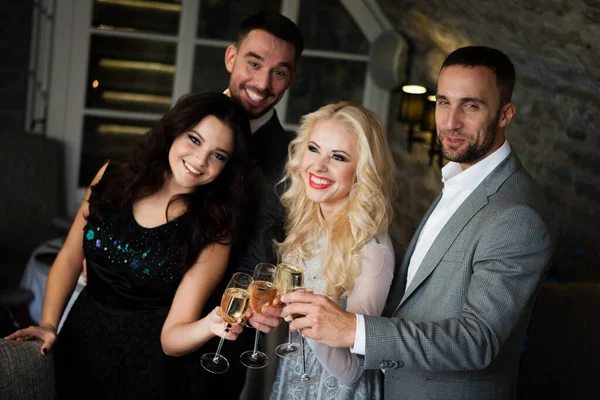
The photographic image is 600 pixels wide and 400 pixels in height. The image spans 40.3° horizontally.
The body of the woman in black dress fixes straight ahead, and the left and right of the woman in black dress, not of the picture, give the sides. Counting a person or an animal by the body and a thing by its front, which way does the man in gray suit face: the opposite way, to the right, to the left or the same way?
to the right

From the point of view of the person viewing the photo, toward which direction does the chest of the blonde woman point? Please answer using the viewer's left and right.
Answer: facing the viewer and to the left of the viewer

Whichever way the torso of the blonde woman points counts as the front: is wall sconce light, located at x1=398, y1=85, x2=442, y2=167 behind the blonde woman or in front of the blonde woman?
behind

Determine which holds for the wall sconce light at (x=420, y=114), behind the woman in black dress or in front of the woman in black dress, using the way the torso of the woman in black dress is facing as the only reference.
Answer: behind

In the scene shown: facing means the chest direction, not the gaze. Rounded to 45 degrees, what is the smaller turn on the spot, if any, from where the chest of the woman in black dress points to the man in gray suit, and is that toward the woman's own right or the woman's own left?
approximately 45° to the woman's own left

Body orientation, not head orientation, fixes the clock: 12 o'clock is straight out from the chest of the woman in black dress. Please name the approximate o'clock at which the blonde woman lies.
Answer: The blonde woman is roughly at 10 o'clock from the woman in black dress.

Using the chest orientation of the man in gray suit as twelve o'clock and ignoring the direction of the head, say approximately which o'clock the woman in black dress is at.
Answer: The woman in black dress is roughly at 2 o'clock from the man in gray suit.

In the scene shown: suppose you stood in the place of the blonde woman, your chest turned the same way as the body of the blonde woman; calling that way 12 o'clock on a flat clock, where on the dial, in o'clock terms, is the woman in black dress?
The woman in black dress is roughly at 2 o'clock from the blonde woman.
